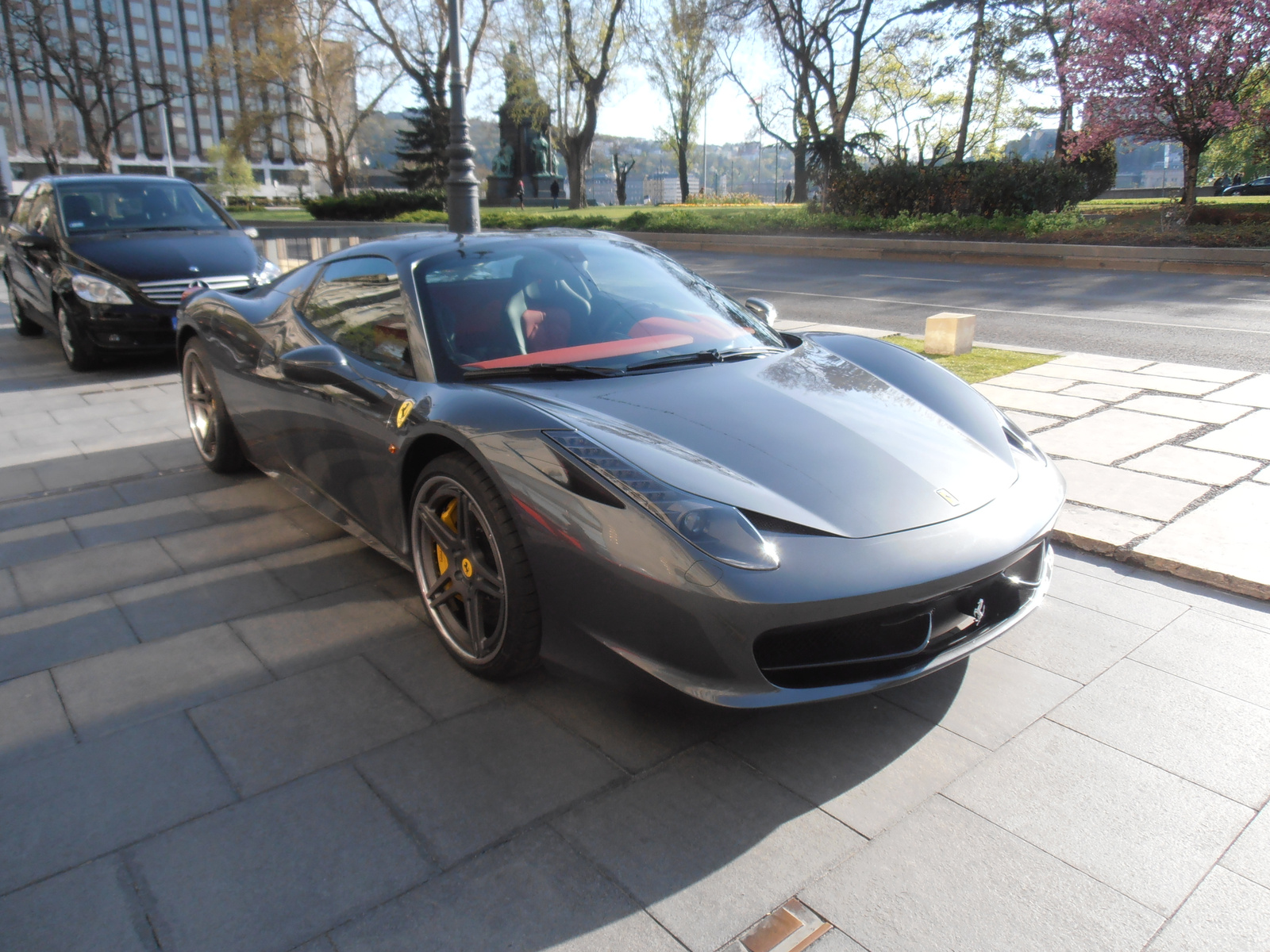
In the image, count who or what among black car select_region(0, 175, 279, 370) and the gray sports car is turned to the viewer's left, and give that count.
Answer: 0

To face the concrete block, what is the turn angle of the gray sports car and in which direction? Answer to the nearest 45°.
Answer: approximately 90° to its left

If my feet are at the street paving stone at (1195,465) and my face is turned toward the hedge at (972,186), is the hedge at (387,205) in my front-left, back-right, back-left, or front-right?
front-left

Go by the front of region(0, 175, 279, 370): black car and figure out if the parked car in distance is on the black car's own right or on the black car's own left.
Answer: on the black car's own left

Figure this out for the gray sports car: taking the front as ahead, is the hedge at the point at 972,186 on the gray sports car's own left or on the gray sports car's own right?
on the gray sports car's own left

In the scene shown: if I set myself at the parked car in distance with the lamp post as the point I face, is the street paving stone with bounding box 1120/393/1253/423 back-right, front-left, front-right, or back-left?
front-left

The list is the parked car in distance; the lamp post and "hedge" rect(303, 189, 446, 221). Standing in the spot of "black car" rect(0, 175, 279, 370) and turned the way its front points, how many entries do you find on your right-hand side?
0

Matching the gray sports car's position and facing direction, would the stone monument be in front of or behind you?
behind

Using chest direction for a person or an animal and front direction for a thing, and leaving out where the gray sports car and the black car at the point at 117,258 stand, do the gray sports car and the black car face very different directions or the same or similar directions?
same or similar directions

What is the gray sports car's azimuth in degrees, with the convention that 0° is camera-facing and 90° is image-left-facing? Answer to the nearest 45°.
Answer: approximately 315°

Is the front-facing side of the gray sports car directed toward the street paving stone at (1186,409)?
no
